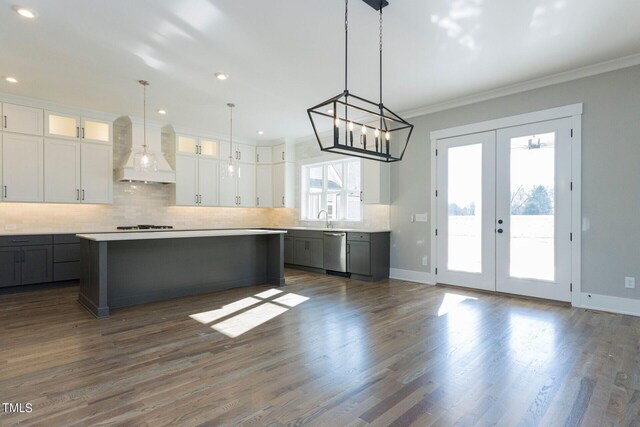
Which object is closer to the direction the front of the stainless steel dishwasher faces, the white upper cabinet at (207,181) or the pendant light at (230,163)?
the pendant light

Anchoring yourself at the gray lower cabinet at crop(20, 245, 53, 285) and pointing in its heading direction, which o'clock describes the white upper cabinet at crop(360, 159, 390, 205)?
The white upper cabinet is roughly at 10 o'clock from the gray lower cabinet.

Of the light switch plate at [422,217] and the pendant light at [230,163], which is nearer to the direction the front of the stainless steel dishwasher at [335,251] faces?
the pendant light

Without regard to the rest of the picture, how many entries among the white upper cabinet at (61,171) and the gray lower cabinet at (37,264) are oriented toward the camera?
2

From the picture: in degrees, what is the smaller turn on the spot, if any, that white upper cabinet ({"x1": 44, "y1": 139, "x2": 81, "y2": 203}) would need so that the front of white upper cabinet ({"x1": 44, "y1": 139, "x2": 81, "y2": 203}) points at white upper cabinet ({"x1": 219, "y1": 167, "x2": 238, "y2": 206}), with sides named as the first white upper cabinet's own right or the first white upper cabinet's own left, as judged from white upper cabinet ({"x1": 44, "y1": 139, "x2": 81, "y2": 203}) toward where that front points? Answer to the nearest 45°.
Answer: approximately 90° to the first white upper cabinet's own left

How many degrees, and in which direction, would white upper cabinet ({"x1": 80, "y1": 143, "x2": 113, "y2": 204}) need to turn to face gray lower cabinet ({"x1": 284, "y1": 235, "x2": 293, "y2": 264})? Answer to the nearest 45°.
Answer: approximately 90° to its left

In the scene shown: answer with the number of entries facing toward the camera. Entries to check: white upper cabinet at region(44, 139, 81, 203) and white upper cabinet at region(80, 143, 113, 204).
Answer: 2

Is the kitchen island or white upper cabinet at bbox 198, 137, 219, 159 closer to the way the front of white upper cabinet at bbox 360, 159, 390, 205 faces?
the kitchen island
